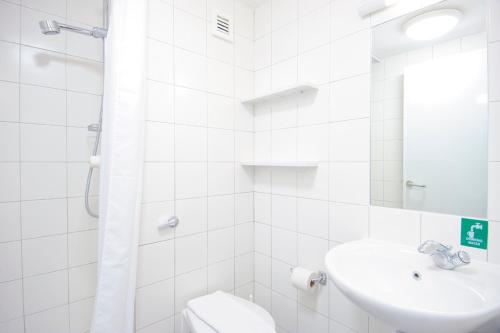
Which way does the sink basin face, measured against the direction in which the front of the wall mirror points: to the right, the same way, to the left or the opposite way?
the same way

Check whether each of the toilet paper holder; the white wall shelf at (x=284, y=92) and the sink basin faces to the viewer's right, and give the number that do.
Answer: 0

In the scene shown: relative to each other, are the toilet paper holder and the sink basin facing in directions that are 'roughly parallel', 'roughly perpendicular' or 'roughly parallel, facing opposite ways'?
roughly parallel

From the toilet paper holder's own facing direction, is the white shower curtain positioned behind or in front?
in front

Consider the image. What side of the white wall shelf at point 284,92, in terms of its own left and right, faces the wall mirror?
left

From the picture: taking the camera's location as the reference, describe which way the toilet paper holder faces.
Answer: facing the viewer and to the left of the viewer

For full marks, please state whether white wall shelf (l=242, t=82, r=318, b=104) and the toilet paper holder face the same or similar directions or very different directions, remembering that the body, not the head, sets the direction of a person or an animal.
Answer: same or similar directions

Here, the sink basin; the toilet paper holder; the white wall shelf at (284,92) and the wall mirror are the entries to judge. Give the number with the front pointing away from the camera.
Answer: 0

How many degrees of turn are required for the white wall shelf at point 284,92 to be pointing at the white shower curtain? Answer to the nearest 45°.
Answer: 0° — it already faces it

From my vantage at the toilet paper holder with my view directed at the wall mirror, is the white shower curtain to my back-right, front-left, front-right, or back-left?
back-right
